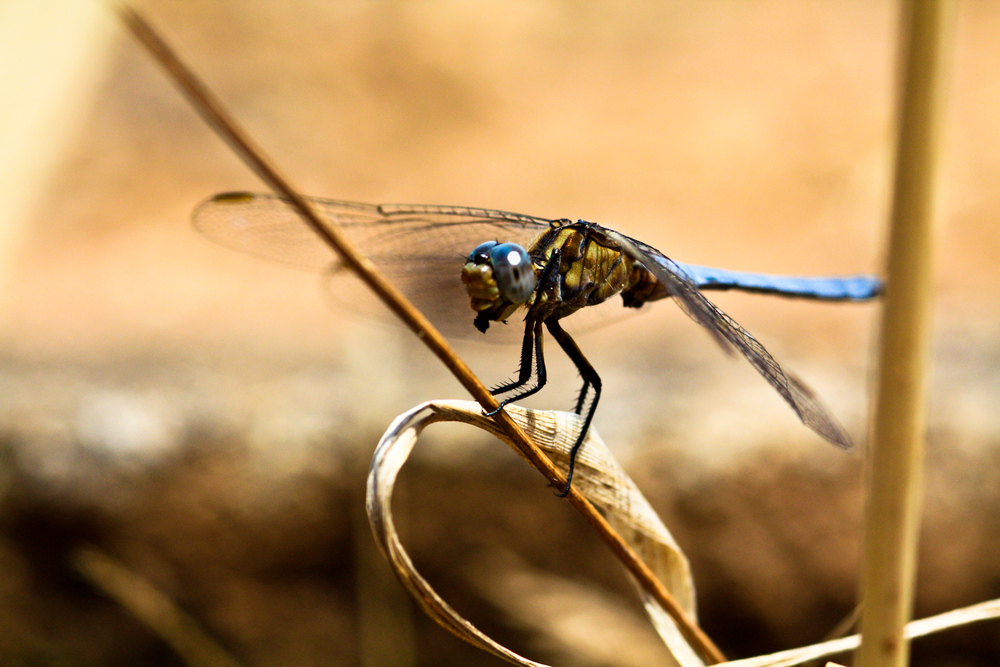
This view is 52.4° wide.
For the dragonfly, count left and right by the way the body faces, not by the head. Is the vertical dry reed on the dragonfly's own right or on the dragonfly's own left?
on the dragonfly's own left

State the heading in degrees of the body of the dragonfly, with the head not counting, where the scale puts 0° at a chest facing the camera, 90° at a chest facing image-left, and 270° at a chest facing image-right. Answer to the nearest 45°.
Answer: approximately 45°

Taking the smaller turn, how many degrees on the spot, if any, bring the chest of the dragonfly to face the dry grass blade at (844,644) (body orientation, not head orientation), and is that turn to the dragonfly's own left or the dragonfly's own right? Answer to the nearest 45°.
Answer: approximately 90° to the dragonfly's own left
